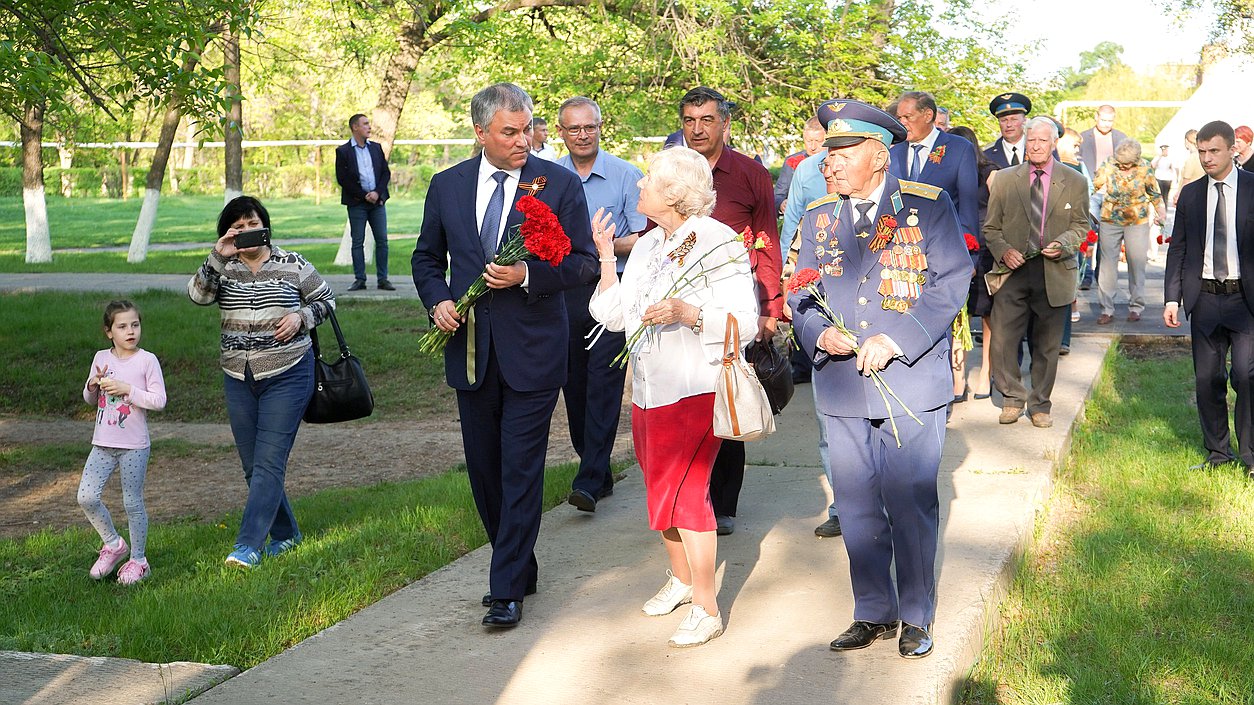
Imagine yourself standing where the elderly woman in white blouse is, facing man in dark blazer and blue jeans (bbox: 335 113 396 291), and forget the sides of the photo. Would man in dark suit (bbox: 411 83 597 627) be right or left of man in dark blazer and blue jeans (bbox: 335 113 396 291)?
left

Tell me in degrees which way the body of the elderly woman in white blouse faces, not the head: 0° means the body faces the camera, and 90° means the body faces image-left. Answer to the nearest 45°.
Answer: approximately 45°

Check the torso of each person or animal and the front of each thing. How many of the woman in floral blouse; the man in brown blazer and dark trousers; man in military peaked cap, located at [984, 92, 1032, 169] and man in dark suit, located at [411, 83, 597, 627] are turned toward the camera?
4

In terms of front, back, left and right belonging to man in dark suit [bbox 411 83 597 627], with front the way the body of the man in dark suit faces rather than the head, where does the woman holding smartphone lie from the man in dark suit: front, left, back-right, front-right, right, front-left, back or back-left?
back-right

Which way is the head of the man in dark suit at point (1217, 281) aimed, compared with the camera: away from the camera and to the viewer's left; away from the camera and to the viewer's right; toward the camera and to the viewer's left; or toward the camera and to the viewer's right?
toward the camera and to the viewer's left

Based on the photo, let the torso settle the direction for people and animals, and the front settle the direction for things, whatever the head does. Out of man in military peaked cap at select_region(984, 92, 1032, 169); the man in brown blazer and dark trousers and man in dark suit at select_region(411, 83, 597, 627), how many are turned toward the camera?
3

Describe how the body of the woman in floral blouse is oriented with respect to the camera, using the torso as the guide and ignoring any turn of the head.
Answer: toward the camera

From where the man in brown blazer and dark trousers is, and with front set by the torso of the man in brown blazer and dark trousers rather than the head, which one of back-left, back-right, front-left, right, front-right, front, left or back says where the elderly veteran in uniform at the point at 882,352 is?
front

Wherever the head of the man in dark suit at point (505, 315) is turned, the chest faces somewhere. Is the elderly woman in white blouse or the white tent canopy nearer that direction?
the elderly woman in white blouse

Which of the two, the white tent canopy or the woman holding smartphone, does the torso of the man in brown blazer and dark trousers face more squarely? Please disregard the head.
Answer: the woman holding smartphone

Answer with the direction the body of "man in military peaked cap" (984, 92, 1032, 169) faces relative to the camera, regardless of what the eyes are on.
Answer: toward the camera

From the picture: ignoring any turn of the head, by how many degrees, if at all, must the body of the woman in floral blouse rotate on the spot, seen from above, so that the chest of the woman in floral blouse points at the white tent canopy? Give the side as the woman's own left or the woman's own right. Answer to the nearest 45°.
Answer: approximately 180°

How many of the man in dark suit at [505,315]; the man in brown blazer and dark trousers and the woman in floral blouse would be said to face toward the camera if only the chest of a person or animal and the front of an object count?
3
